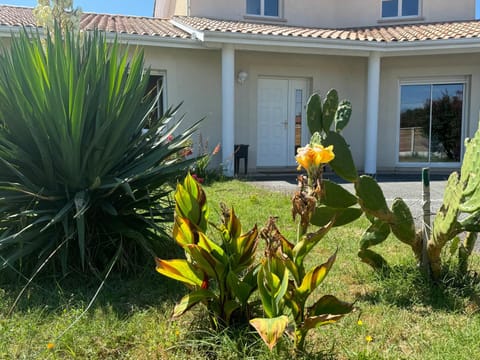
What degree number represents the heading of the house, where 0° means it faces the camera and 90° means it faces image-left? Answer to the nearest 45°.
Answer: approximately 0°

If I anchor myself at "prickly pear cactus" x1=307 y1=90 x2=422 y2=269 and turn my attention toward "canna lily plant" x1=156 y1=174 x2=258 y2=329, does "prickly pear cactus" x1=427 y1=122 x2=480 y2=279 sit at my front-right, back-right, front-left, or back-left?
back-left

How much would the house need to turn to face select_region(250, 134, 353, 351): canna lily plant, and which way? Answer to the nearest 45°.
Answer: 0° — it already faces it

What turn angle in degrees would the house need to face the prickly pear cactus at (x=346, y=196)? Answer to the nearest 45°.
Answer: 0° — it already faces it

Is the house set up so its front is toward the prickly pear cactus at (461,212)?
yes
